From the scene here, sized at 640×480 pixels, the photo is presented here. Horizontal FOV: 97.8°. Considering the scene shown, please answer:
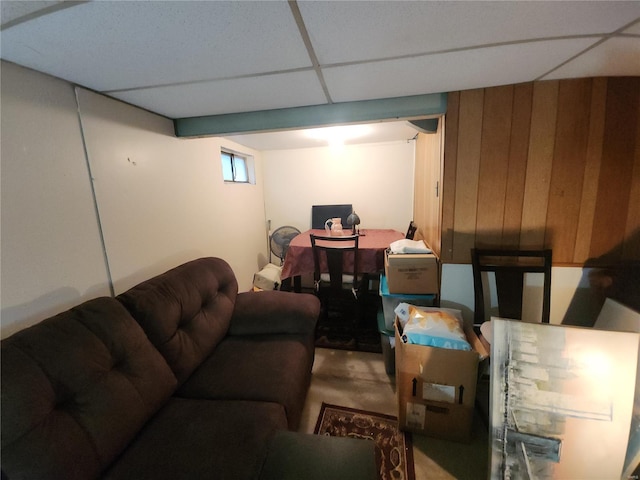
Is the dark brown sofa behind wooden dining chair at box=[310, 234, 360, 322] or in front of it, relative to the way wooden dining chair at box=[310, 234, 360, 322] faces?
behind

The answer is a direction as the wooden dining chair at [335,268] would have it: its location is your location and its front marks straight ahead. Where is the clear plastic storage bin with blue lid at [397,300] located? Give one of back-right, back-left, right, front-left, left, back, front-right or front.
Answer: back-right

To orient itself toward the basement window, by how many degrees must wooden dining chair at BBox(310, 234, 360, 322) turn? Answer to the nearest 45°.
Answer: approximately 45° to its left

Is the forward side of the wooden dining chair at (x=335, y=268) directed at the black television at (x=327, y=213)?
yes

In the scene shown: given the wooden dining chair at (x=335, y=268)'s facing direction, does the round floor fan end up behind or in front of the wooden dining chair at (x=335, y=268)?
in front

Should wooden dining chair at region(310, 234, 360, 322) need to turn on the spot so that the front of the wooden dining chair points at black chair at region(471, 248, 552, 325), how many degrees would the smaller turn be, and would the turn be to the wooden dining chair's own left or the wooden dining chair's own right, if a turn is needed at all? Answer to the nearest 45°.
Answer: approximately 135° to the wooden dining chair's own right

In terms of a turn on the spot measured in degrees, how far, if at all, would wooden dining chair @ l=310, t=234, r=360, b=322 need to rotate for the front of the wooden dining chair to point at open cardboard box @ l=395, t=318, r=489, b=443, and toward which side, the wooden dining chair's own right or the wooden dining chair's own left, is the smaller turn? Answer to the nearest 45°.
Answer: approximately 135° to the wooden dining chair's own right

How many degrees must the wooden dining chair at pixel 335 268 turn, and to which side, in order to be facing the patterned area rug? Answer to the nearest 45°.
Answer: approximately 180°

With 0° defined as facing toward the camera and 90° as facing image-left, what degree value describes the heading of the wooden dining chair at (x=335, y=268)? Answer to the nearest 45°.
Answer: approximately 180°

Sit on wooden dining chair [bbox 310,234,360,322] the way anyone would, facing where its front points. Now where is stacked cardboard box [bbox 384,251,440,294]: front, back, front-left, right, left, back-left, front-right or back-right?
back-right
